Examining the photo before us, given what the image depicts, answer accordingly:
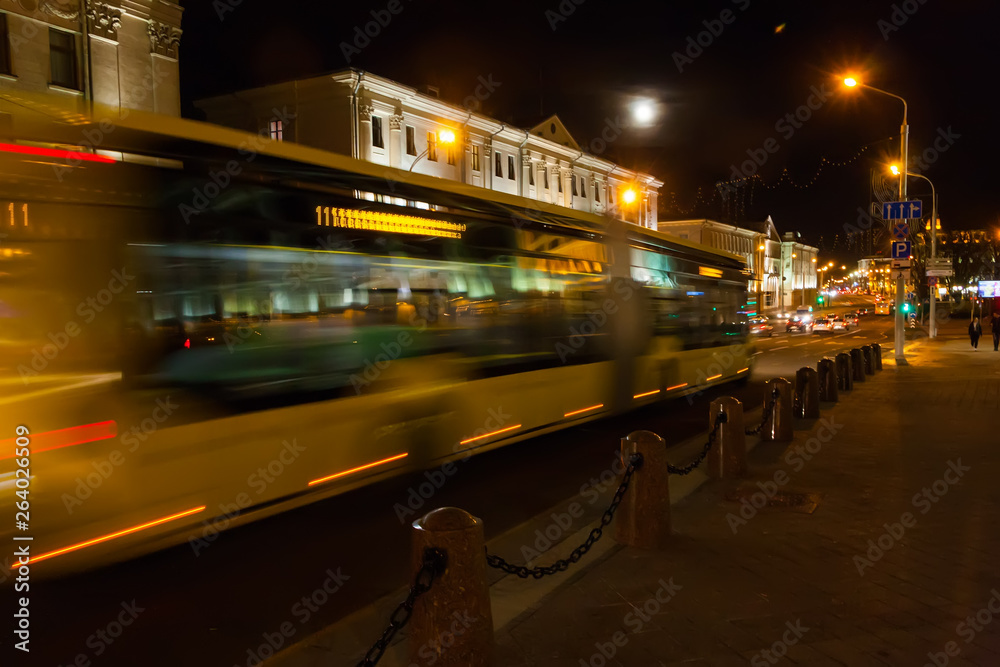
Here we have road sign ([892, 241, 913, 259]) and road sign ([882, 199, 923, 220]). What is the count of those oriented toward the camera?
2

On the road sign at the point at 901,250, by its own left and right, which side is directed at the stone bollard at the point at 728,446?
front

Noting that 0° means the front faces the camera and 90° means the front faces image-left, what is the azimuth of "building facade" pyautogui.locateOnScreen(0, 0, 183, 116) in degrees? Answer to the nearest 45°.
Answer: approximately 315°

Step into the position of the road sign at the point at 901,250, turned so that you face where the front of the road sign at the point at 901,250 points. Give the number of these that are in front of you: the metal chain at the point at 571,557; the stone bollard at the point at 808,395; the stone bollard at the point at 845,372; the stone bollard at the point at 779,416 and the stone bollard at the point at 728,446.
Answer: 5

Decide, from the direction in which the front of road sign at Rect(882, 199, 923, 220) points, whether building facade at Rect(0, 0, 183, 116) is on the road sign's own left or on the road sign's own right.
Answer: on the road sign's own right

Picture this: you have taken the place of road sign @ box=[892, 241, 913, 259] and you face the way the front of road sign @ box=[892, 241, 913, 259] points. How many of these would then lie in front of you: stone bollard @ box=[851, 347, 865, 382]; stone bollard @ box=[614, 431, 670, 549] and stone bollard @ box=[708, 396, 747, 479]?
3

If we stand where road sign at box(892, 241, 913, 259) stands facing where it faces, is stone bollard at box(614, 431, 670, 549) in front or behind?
in front

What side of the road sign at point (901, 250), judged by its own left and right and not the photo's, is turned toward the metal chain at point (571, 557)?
front

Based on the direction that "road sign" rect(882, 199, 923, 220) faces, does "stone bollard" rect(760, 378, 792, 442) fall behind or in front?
in front

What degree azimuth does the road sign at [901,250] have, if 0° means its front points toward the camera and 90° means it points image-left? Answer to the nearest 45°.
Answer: approximately 0°
